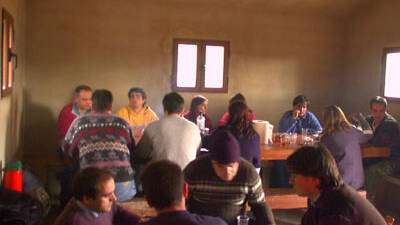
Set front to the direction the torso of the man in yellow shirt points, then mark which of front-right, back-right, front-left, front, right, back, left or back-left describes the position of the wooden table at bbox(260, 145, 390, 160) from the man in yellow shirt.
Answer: front-left

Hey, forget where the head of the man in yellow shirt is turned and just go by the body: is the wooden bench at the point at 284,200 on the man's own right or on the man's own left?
on the man's own left

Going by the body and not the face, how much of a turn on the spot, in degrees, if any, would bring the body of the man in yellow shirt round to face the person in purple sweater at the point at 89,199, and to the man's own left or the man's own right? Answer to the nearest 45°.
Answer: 0° — they already face them

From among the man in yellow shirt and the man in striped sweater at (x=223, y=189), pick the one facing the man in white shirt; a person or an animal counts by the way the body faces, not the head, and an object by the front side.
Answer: the man in yellow shirt

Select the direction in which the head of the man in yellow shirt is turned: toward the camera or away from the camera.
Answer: toward the camera

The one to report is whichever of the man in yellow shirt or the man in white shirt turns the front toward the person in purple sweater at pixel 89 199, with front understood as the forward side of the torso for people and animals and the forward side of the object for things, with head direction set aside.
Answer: the man in yellow shirt

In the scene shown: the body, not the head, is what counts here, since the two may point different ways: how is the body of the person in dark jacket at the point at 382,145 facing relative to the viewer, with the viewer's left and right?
facing to the left of the viewer

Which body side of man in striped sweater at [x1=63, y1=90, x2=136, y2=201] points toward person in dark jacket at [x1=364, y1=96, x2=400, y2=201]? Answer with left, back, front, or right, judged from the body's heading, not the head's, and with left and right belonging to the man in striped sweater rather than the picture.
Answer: right

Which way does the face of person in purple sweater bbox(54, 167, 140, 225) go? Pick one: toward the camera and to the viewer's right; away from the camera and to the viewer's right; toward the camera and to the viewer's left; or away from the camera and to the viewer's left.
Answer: toward the camera and to the viewer's right

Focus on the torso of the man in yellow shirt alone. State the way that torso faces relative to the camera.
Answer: toward the camera

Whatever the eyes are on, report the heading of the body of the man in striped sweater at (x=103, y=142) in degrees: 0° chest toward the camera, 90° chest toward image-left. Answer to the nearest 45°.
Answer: approximately 180°

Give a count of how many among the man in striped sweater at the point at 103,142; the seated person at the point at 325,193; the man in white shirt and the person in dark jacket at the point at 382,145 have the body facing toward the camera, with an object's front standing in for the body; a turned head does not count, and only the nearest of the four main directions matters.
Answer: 0

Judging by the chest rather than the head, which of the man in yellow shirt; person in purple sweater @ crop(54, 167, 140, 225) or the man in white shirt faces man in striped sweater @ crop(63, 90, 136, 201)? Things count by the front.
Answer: the man in yellow shirt

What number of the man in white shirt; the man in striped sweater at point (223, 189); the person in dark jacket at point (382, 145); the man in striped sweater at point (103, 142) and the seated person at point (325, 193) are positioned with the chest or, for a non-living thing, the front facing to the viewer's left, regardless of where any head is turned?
2

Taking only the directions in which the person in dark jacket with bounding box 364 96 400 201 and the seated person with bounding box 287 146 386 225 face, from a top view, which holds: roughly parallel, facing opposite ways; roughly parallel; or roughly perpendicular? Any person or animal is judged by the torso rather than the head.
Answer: roughly parallel
